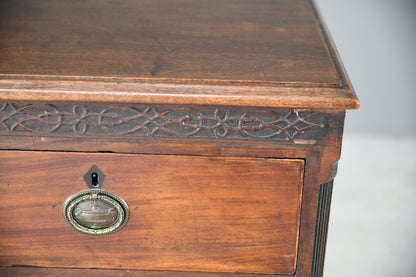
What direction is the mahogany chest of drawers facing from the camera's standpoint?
toward the camera
